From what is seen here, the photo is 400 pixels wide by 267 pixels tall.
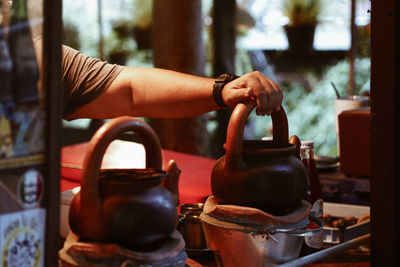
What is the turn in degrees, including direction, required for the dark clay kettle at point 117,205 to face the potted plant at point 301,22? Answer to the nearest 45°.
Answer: approximately 45° to its left

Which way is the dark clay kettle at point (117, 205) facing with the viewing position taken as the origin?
facing away from the viewer and to the right of the viewer

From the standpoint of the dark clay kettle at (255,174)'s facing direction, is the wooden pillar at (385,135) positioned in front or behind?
in front

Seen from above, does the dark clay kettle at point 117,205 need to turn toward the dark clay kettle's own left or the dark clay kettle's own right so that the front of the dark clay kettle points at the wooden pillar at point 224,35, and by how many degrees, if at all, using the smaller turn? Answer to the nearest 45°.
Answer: approximately 45° to the dark clay kettle's own left

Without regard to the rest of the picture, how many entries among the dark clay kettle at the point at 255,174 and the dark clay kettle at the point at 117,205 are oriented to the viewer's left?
0

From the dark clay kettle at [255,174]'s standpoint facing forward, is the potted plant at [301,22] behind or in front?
in front

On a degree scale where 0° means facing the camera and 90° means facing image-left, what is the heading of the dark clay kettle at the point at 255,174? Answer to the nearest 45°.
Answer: approximately 225°
